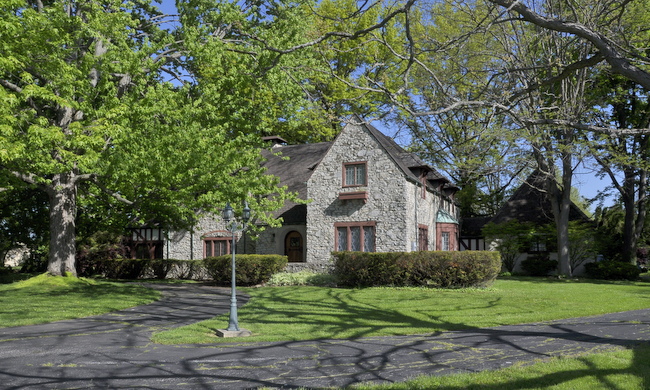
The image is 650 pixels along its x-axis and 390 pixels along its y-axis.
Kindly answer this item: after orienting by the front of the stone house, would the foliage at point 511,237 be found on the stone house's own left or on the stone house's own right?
on the stone house's own left

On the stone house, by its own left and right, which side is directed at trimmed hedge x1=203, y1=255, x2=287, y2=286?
front

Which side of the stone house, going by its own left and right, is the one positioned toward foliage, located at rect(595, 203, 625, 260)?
left

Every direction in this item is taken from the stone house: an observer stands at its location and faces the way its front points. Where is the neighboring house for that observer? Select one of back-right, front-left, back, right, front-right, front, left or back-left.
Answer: back-left

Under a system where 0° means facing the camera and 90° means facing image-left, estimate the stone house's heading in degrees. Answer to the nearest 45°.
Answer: approximately 0°

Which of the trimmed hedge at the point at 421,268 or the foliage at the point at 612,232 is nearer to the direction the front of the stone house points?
the trimmed hedge

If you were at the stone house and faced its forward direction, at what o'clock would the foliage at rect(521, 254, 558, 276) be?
The foliage is roughly at 8 o'clock from the stone house.

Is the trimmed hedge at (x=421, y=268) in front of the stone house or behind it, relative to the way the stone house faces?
in front
